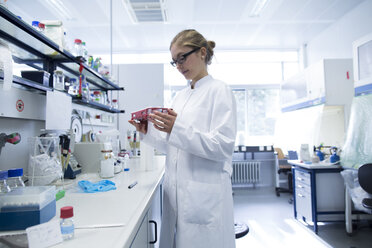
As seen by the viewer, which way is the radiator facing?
toward the camera

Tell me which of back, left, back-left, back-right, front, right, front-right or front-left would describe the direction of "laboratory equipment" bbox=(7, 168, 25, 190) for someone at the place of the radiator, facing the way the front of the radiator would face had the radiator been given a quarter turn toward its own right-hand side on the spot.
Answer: left

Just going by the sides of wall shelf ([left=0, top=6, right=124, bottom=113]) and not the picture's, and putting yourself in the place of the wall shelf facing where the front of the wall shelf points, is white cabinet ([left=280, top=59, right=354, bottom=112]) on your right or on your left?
on your left

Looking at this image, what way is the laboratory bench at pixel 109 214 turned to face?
to the viewer's right

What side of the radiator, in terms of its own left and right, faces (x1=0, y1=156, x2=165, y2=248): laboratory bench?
front

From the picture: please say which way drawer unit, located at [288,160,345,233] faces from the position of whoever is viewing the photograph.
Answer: facing the viewer and to the left of the viewer

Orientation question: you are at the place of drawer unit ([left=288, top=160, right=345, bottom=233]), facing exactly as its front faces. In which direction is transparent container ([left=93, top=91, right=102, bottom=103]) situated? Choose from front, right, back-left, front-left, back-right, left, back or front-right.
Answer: front

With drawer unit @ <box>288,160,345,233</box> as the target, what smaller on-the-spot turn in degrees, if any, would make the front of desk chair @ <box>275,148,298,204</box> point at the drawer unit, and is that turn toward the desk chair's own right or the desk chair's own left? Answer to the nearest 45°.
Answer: approximately 90° to the desk chair's own right

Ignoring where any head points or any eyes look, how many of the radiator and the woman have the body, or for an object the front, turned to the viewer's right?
0

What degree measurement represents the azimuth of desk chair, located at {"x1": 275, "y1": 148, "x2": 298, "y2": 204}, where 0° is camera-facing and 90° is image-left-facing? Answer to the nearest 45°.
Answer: approximately 270°

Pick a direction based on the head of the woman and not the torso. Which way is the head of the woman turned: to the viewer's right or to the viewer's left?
to the viewer's left

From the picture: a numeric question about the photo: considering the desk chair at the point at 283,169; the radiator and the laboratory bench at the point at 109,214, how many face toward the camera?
1

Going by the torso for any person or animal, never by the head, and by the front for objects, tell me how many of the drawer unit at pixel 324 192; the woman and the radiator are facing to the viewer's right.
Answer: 0
